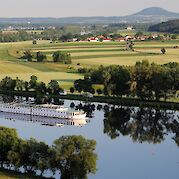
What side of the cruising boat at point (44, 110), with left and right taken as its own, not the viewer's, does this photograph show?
right
